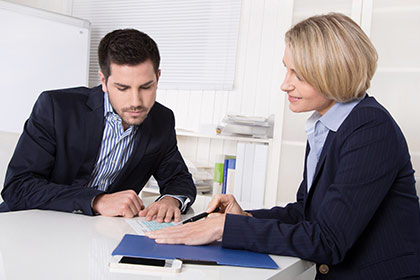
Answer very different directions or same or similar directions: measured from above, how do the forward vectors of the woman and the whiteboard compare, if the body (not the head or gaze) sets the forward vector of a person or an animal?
very different directions

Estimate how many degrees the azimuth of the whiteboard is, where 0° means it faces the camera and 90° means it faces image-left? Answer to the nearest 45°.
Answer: approximately 315°

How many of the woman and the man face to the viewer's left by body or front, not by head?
1

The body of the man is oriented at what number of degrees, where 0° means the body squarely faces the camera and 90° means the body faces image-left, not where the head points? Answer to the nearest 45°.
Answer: approximately 315°

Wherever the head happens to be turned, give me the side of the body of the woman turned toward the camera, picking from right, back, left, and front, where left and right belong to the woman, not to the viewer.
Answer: left
